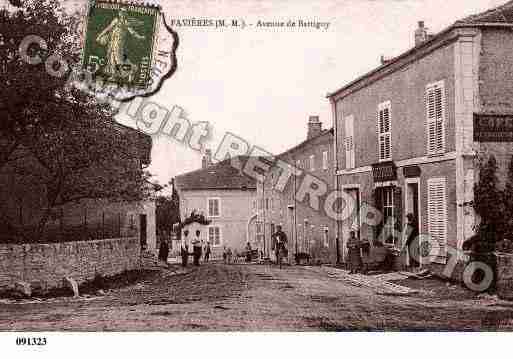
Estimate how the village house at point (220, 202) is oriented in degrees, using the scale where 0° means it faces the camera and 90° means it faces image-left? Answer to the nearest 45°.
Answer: approximately 0°
